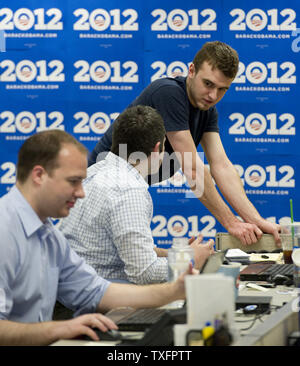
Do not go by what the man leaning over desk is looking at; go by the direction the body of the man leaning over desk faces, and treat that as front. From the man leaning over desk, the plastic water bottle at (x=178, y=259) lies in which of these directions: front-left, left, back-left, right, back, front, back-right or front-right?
front-right

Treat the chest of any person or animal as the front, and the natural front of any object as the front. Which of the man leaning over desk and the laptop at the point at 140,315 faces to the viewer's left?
the laptop

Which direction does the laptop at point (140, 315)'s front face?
to the viewer's left

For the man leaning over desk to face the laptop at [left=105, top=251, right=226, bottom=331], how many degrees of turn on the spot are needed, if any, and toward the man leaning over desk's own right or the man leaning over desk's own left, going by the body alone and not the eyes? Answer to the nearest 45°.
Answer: approximately 45° to the man leaning over desk's own right

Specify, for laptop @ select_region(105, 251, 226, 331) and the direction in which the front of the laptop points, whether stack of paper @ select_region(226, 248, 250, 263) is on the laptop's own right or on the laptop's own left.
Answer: on the laptop's own right
